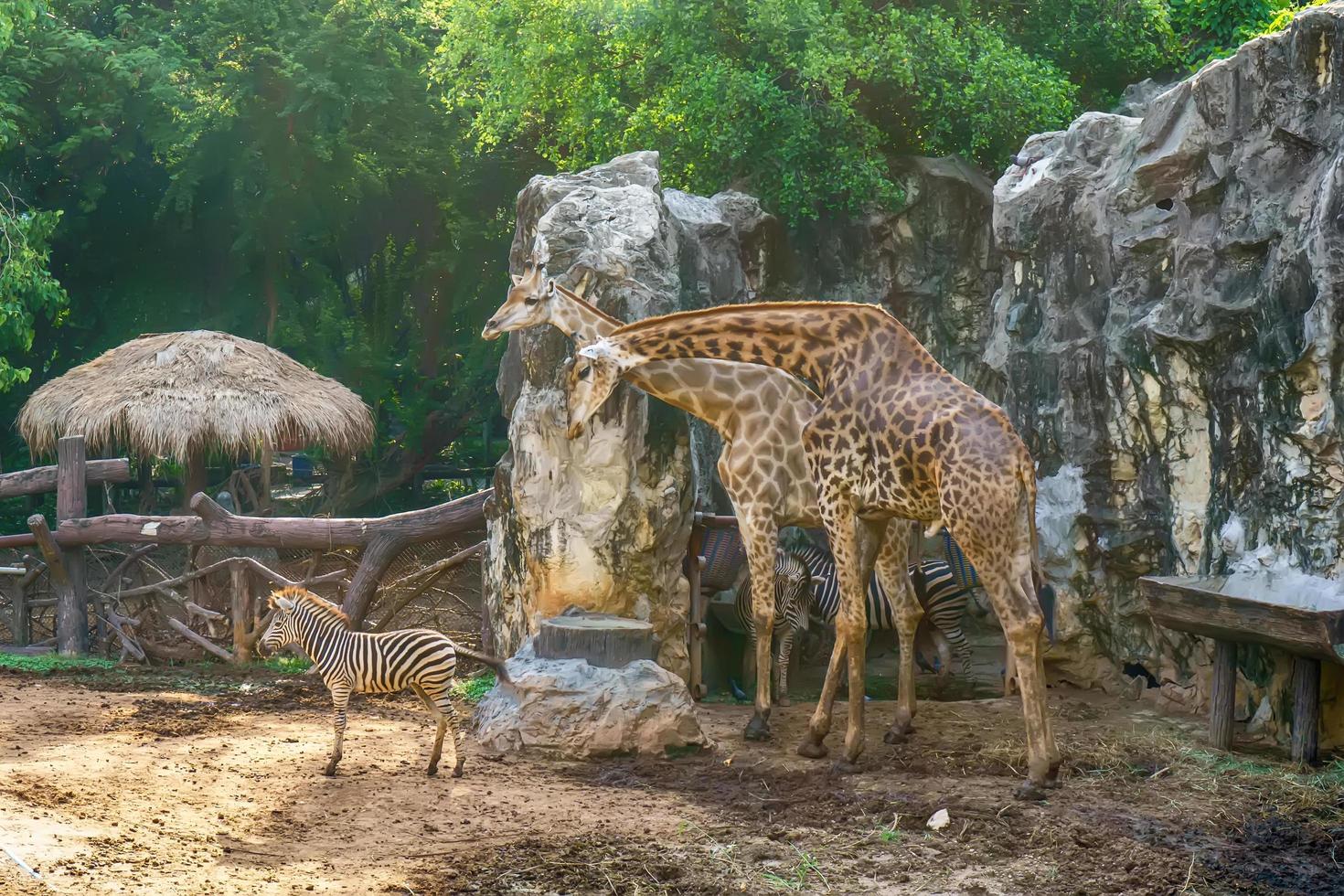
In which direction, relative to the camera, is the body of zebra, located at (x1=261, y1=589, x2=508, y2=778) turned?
to the viewer's left

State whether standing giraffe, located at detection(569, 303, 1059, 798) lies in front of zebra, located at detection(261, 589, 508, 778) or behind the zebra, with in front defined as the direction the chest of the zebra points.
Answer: behind

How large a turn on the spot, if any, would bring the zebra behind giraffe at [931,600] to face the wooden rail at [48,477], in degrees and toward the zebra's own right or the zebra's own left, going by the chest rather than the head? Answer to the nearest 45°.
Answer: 0° — it already faces it

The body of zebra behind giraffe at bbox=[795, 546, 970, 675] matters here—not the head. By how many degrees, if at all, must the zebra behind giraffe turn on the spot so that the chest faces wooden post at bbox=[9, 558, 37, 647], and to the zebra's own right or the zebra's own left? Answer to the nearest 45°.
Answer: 0° — it already faces it

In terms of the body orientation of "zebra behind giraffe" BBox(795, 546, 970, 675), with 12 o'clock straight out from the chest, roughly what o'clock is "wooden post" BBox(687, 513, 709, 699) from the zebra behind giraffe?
The wooden post is roughly at 11 o'clock from the zebra behind giraffe.

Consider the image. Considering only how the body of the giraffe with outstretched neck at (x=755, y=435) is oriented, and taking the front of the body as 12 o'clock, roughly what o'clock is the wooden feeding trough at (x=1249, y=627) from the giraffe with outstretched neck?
The wooden feeding trough is roughly at 7 o'clock from the giraffe with outstretched neck.

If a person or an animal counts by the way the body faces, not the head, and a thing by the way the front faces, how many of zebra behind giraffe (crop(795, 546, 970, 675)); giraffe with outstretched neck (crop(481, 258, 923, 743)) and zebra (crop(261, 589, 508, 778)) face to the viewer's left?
3

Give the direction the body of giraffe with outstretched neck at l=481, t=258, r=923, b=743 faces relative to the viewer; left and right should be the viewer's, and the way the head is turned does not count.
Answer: facing to the left of the viewer

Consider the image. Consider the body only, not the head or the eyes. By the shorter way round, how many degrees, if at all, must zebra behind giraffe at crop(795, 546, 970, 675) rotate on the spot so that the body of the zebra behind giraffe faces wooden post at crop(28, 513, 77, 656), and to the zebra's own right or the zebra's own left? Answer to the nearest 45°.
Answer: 0° — it already faces it

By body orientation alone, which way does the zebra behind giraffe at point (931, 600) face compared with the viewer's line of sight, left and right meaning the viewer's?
facing to the left of the viewer

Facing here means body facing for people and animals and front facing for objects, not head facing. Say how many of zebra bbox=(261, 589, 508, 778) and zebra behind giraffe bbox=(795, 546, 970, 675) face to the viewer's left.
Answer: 2
